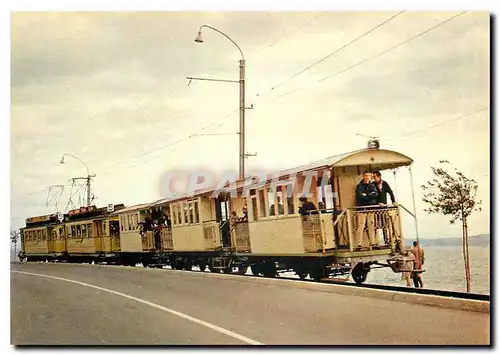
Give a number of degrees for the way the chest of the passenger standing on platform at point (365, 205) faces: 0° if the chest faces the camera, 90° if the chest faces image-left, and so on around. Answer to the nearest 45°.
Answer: approximately 0°

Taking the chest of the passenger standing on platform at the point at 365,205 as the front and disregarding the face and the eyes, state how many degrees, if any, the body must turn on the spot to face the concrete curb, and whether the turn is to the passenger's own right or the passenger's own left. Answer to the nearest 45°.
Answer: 0° — they already face it
